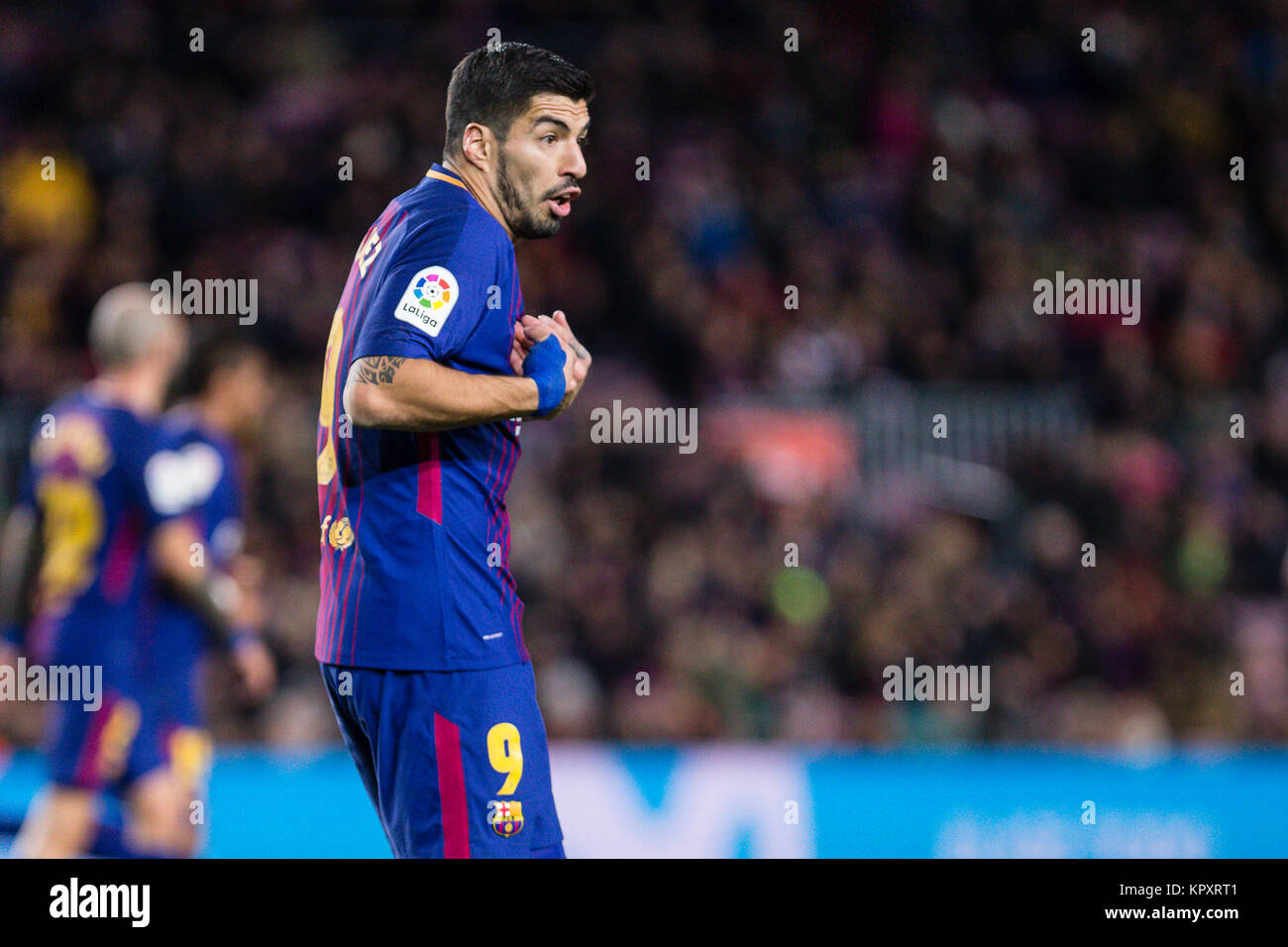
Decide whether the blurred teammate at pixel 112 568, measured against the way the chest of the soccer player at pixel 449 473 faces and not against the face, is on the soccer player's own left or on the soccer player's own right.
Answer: on the soccer player's own left

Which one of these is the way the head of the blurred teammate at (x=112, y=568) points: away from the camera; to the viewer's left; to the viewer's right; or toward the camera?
away from the camera

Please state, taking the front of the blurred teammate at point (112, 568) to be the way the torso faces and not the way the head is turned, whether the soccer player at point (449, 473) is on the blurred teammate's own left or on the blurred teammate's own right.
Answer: on the blurred teammate's own right

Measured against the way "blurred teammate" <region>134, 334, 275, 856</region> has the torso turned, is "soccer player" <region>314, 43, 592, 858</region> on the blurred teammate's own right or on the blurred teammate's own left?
on the blurred teammate's own right

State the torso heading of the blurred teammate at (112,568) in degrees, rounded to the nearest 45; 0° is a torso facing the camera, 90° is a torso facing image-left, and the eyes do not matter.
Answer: approximately 225°

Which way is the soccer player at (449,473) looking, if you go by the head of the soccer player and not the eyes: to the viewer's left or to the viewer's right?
to the viewer's right

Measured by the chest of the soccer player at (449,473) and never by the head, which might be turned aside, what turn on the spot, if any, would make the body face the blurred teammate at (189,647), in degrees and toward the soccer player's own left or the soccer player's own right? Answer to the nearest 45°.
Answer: approximately 90° to the soccer player's own left

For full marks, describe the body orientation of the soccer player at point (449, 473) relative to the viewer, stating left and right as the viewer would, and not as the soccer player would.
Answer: facing to the right of the viewer
